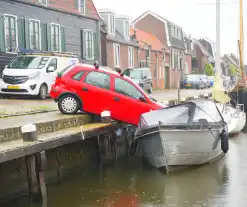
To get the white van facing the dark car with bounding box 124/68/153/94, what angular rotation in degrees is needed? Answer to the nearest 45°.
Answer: approximately 180°

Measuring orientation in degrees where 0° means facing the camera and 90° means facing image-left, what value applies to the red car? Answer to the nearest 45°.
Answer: approximately 270°

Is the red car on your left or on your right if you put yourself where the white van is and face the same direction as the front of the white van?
on your left

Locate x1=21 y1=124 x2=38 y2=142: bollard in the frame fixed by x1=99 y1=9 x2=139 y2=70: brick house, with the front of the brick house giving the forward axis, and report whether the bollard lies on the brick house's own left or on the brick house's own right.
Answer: on the brick house's own right

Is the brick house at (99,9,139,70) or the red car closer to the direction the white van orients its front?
the red car

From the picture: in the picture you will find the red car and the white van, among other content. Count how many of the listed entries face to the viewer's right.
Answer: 1

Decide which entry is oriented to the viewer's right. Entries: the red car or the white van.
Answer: the red car

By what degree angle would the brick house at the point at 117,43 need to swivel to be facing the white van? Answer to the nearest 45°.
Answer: approximately 45° to its right

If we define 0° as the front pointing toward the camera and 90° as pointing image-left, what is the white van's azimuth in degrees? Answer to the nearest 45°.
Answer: approximately 45°

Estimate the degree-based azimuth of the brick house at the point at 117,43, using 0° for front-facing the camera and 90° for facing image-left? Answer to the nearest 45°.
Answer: approximately 315°

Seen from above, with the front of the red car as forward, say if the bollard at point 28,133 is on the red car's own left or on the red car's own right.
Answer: on the red car's own right
